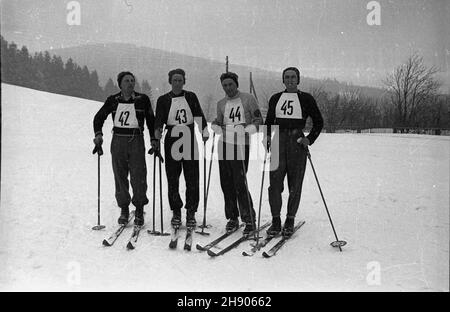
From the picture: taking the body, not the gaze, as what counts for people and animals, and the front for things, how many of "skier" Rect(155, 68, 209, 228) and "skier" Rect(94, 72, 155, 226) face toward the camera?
2

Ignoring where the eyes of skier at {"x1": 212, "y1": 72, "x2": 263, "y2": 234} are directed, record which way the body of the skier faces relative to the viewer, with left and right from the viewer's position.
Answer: facing the viewer and to the left of the viewer

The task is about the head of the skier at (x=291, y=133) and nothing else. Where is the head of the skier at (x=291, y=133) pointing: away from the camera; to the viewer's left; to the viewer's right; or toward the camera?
toward the camera

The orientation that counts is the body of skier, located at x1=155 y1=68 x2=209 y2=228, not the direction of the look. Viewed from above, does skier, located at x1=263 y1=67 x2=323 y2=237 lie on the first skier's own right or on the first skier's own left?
on the first skier's own left

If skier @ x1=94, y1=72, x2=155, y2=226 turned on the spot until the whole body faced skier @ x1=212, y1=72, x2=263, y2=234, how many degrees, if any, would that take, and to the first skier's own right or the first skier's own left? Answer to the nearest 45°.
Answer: approximately 45° to the first skier's own left

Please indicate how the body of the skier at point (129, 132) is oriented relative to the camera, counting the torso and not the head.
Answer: toward the camera

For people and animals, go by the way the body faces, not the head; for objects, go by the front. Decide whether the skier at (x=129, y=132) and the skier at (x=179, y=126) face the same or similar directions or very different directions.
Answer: same or similar directions

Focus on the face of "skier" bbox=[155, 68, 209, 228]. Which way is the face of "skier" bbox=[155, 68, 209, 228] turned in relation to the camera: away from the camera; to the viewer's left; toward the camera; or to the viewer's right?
toward the camera

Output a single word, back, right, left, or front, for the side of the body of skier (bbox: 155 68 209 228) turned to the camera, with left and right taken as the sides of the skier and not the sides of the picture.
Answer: front
